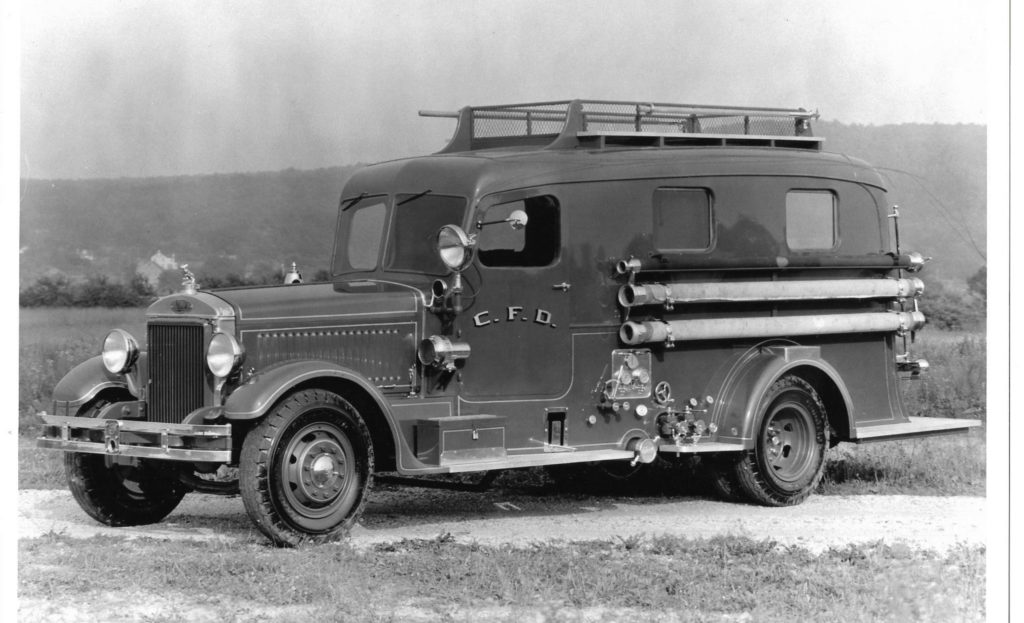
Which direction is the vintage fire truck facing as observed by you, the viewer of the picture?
facing the viewer and to the left of the viewer
